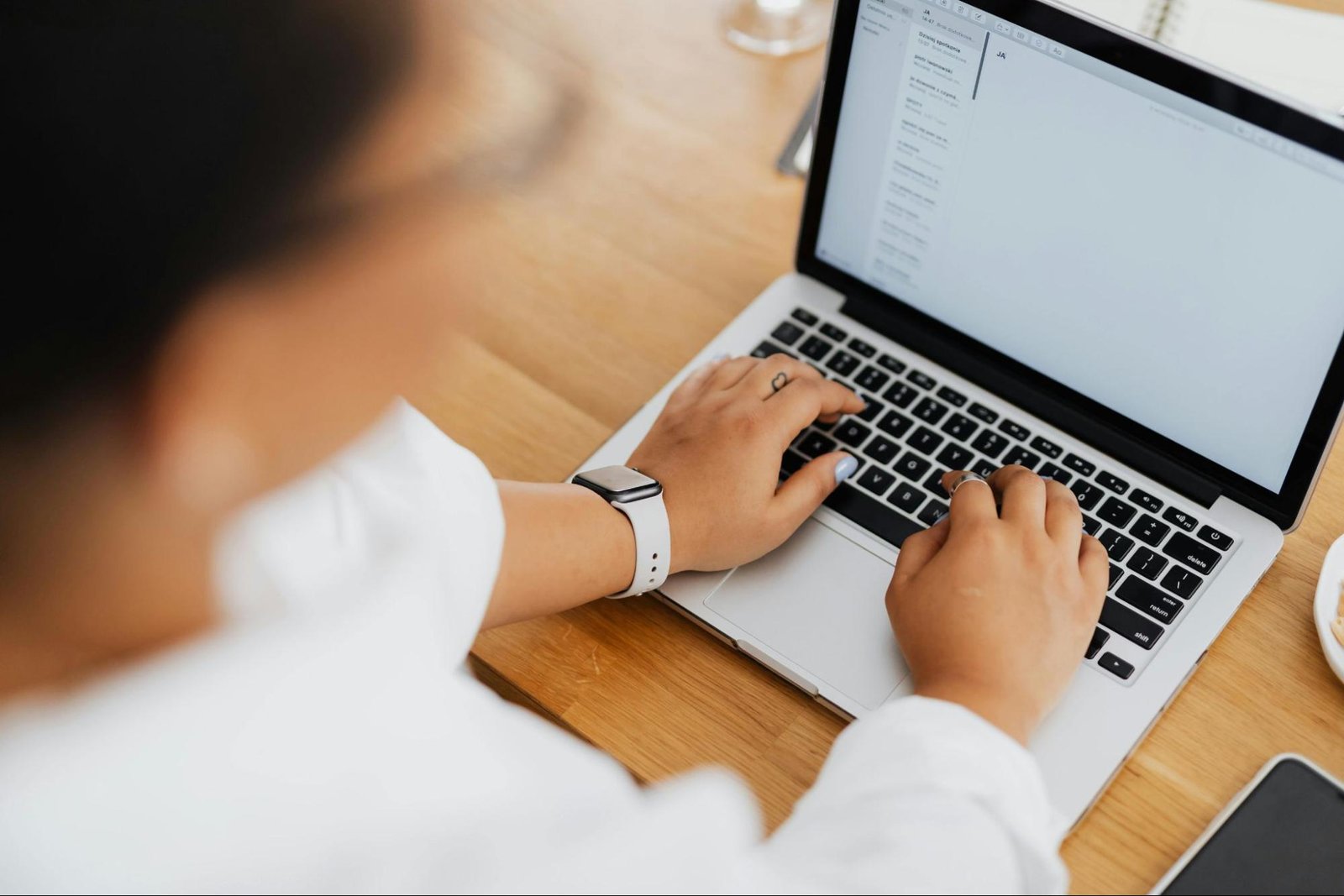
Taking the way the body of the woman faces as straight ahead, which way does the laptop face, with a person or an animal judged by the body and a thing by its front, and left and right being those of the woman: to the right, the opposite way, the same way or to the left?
the opposite way

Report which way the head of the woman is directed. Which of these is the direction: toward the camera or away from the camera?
away from the camera

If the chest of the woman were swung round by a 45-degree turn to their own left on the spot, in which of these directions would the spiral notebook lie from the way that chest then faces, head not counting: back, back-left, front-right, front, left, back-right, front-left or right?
front-right

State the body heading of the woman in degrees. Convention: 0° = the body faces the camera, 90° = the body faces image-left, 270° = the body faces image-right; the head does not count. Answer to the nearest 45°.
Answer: approximately 225°
